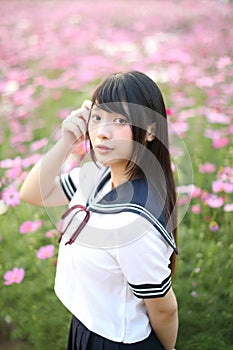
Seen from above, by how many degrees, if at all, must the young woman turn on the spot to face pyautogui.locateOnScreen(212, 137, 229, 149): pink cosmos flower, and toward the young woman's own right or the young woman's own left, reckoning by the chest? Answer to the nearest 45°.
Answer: approximately 180°

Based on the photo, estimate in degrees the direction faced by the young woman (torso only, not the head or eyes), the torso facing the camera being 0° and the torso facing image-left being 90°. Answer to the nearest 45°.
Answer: approximately 45°

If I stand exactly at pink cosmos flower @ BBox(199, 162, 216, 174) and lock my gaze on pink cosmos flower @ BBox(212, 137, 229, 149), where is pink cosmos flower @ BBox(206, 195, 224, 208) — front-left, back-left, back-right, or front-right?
back-right

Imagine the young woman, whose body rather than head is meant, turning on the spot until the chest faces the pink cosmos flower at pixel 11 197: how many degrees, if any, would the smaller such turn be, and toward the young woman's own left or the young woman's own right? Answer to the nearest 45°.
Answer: approximately 90° to the young woman's own right

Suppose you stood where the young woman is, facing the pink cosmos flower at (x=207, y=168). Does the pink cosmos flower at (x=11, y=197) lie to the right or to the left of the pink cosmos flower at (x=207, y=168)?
left

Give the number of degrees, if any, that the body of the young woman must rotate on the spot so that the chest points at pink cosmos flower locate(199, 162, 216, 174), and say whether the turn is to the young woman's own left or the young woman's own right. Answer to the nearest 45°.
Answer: approximately 180°

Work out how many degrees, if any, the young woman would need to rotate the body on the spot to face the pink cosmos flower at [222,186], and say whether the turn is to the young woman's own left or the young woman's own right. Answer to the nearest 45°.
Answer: approximately 180°

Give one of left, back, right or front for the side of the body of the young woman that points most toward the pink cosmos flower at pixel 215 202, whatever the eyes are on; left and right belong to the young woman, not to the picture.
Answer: back
